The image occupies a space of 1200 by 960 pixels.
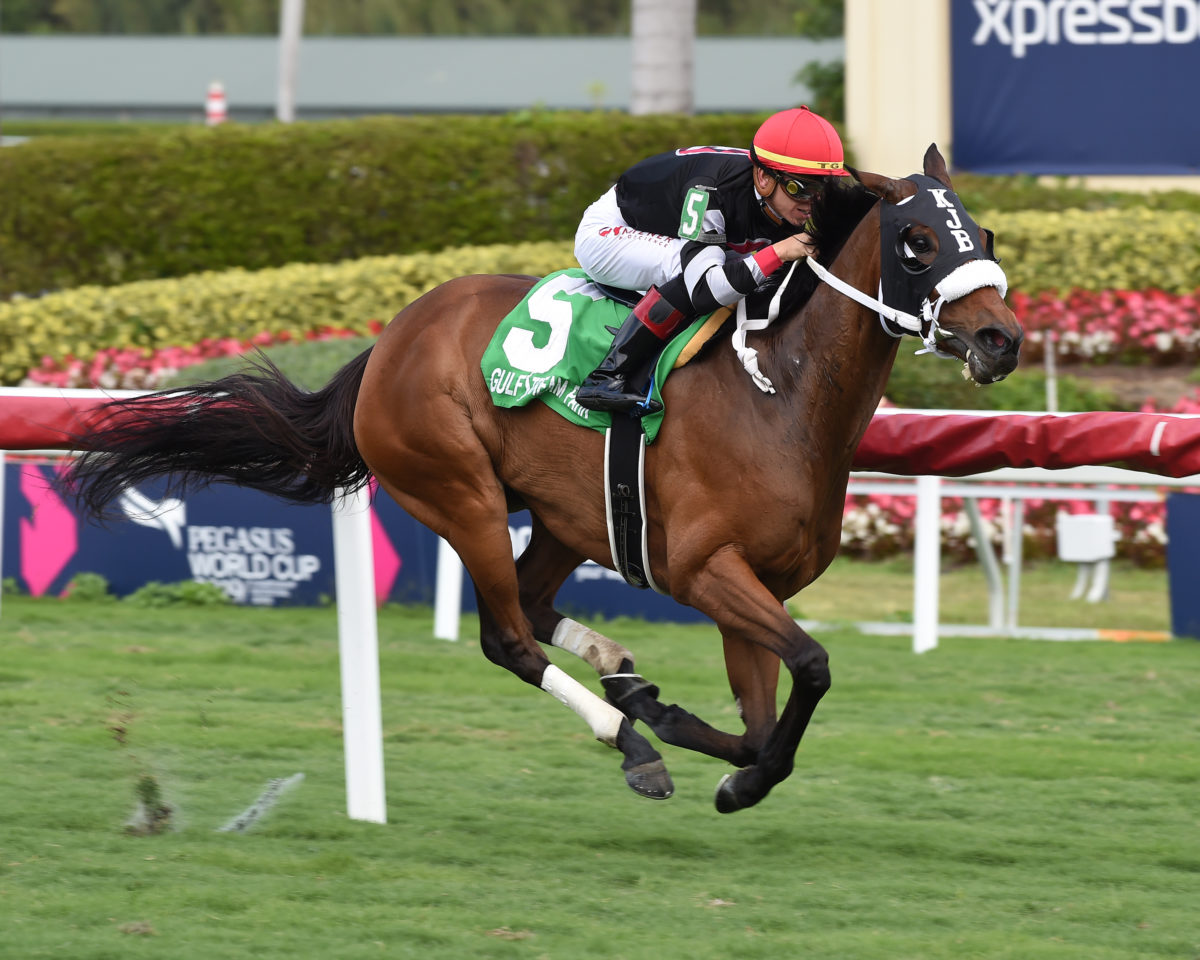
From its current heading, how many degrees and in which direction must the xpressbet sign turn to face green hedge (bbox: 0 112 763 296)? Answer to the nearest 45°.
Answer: approximately 90° to its right

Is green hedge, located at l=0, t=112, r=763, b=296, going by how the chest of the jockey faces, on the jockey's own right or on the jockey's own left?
on the jockey's own left

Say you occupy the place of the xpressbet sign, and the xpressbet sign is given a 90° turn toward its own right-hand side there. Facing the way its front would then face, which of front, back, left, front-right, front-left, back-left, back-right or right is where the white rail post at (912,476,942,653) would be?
left

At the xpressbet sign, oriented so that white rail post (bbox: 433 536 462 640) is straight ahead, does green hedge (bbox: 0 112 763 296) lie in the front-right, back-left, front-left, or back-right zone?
front-right

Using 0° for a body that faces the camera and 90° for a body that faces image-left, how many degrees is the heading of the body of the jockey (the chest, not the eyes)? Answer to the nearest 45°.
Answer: approximately 270°

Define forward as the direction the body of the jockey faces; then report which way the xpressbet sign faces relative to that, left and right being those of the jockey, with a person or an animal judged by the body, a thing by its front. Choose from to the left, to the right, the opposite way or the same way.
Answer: to the right

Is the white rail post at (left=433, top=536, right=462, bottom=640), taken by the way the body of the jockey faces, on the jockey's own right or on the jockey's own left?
on the jockey's own left

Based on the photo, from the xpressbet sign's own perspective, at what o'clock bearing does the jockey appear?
The jockey is roughly at 12 o'clock from the xpressbet sign.

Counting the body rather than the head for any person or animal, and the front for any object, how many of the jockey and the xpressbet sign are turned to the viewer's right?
1

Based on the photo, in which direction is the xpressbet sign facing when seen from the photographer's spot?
facing the viewer

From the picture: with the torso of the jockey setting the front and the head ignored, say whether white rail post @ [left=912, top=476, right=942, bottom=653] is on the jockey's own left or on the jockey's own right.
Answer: on the jockey's own left

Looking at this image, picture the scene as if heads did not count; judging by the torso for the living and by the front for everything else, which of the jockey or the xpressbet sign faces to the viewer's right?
the jockey

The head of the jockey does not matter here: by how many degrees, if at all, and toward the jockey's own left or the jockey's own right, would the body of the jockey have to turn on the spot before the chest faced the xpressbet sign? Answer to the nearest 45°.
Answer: approximately 90° to the jockey's own left
